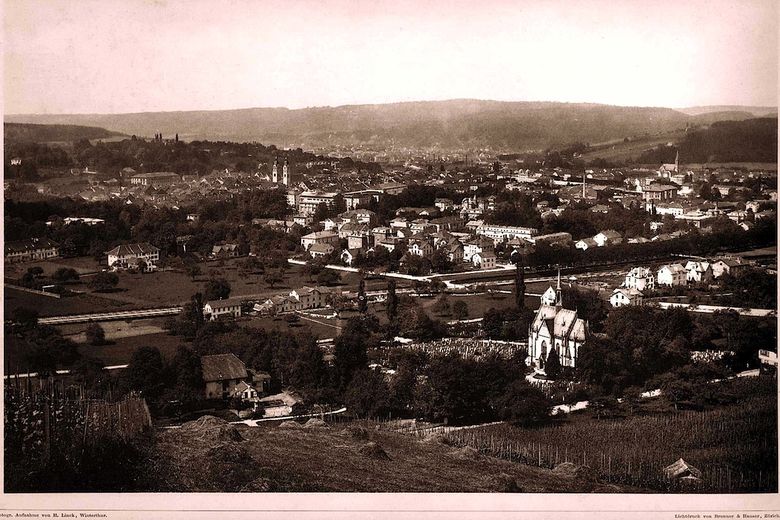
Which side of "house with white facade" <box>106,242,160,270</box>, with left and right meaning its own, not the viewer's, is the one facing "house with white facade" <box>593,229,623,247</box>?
left

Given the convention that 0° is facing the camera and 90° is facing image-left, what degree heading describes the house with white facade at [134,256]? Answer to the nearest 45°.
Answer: approximately 0°

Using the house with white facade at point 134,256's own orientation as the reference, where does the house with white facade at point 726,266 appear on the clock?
the house with white facade at point 726,266 is roughly at 10 o'clock from the house with white facade at point 134,256.

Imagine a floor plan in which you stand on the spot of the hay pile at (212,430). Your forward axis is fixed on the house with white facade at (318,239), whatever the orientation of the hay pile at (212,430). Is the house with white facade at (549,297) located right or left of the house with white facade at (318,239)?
right

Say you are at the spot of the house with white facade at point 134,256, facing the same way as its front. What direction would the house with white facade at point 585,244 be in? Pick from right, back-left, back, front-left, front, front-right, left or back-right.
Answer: left

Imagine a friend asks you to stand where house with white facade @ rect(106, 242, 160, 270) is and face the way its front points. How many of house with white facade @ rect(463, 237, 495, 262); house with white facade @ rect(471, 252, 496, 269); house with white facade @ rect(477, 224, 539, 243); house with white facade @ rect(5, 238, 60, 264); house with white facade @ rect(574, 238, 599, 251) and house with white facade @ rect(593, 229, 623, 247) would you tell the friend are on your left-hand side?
5

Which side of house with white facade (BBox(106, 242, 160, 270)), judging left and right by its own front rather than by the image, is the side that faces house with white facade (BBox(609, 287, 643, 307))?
left

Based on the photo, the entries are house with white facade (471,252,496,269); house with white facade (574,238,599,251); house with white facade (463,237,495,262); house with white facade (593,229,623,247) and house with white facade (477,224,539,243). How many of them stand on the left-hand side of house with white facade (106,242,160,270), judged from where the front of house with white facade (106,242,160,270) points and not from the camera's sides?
5

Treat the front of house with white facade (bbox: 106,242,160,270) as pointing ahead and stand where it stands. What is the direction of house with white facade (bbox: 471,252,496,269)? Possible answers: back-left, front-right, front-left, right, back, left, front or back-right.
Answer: left

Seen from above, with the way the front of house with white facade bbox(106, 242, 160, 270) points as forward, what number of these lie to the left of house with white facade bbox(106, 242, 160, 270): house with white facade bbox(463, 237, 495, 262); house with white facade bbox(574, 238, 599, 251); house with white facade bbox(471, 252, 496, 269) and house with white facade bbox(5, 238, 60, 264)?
3

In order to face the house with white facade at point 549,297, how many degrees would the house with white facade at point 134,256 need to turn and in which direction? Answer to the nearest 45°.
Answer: approximately 45° to its left
